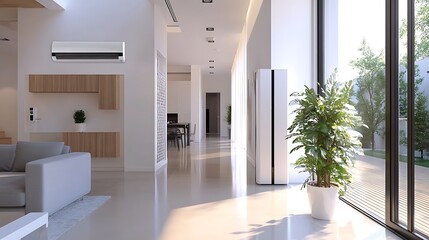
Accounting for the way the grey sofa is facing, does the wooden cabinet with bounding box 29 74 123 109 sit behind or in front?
behind

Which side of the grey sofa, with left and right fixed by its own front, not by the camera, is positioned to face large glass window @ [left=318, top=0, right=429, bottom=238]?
left

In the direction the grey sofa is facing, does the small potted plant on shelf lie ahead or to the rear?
to the rear

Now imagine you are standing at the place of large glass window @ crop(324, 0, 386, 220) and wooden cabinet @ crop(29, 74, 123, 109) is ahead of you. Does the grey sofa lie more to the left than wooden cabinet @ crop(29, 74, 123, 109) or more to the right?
left

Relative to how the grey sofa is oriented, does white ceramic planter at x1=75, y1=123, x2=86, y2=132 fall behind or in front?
behind

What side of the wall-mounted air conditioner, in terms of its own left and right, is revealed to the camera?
front

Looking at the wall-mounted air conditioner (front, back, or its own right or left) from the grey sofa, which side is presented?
front

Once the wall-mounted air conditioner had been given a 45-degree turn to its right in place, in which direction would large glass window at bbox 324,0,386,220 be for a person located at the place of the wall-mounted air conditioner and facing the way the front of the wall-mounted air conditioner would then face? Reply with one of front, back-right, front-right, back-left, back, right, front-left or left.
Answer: left

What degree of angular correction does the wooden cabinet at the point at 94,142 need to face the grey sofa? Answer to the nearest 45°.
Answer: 0° — it already faces it

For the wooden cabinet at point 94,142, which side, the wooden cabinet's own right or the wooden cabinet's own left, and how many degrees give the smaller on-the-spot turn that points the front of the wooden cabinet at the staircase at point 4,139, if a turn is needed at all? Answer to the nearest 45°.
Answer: approximately 135° to the wooden cabinet's own right

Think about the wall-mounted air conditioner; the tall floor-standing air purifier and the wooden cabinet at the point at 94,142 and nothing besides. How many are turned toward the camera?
3

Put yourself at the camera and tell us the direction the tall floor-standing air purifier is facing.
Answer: facing the viewer

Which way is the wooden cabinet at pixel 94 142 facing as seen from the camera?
toward the camera
